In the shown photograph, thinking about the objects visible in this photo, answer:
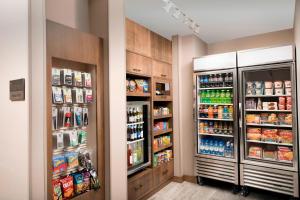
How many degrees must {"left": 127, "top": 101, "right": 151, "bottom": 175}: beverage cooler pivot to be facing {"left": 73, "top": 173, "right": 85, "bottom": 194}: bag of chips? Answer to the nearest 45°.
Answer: approximately 90° to its right

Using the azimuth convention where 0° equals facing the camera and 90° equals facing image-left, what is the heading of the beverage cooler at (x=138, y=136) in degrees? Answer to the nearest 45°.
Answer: approximately 315°

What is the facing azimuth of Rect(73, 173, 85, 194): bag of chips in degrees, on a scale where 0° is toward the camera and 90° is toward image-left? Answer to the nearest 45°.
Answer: approximately 315°

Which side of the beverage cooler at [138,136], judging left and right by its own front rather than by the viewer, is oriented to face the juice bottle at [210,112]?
left

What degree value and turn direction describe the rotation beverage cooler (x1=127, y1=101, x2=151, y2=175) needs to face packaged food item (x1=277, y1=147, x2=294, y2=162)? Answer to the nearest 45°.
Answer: approximately 45° to its left

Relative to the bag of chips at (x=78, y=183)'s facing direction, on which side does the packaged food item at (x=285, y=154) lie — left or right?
on its left

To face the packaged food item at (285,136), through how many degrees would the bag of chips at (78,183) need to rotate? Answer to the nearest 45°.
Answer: approximately 45° to its left

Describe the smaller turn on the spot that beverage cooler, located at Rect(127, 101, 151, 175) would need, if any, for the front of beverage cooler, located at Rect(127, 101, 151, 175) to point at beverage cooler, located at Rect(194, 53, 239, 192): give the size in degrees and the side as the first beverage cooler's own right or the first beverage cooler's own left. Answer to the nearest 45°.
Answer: approximately 45° to the first beverage cooler's own left
